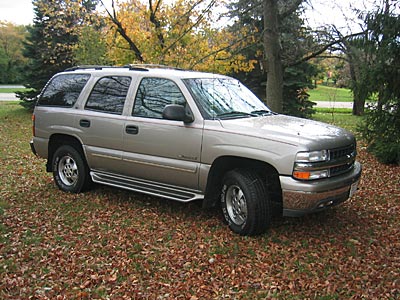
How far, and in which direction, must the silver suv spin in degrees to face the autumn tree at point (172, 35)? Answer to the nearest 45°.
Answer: approximately 135° to its left

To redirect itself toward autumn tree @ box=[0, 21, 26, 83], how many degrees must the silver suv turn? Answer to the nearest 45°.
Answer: approximately 180°

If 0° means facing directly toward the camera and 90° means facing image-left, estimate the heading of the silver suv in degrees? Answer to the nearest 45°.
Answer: approximately 315°

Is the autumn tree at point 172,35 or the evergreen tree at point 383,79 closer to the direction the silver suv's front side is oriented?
the evergreen tree

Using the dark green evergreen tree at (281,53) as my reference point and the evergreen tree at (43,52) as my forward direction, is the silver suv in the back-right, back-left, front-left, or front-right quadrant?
back-left

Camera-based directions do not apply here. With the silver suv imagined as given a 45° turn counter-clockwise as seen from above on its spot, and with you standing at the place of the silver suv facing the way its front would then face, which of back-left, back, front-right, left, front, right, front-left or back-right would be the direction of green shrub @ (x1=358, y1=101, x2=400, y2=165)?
front-left

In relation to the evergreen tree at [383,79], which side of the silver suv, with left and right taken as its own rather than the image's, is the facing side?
left

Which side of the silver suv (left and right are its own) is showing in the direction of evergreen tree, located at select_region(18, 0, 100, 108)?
back

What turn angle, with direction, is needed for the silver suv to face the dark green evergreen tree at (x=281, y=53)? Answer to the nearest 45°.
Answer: approximately 135° to its left
